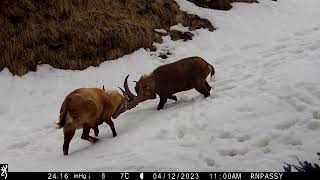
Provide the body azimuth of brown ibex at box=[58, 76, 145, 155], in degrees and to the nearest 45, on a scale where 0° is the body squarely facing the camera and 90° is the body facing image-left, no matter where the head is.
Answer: approximately 225°

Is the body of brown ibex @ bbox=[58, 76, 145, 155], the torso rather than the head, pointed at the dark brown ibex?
yes

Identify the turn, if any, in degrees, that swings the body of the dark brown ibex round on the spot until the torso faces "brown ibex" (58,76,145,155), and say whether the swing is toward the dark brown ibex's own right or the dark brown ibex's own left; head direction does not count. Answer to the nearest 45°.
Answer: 0° — it already faces it

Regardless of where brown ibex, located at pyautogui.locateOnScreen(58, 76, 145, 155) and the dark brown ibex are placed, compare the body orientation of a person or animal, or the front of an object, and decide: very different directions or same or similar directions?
very different directions

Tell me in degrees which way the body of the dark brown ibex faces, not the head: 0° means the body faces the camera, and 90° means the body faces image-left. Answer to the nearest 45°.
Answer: approximately 45°
